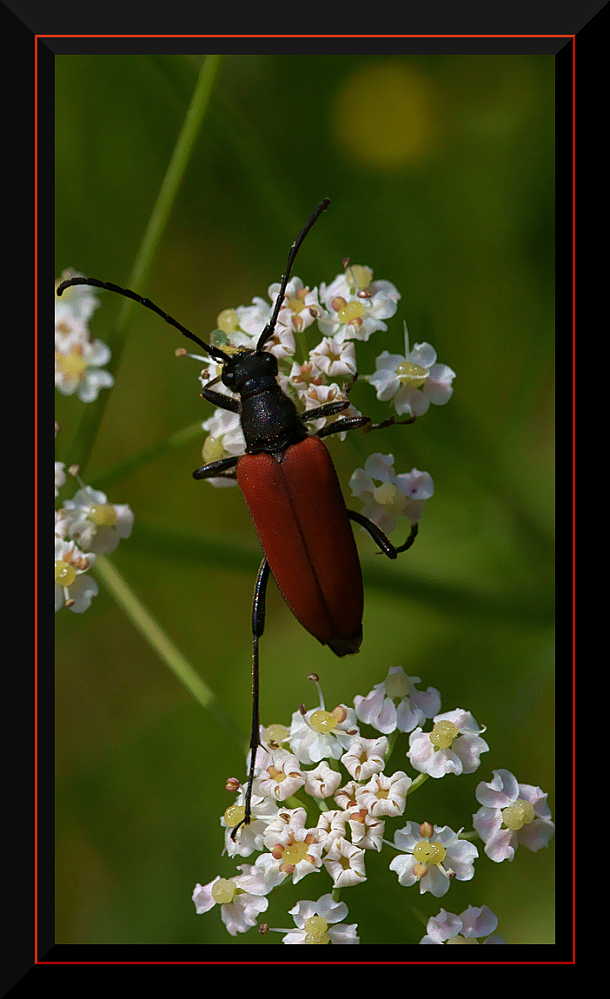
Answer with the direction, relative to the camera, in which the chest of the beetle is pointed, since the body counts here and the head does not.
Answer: away from the camera

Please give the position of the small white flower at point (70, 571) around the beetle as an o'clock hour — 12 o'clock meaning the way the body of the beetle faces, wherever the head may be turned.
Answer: The small white flower is roughly at 9 o'clock from the beetle.

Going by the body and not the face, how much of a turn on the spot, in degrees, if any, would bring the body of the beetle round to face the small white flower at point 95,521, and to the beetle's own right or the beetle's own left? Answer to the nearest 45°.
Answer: approximately 90° to the beetle's own left
